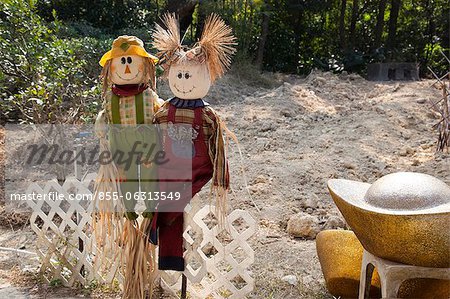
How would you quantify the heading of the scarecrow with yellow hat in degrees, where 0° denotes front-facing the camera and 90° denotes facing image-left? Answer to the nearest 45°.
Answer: approximately 0°

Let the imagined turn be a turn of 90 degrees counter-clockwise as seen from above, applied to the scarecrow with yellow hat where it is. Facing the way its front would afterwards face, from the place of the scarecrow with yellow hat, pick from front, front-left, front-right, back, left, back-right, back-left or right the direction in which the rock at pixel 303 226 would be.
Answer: front-left

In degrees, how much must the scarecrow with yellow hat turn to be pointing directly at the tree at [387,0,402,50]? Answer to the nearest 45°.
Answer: approximately 135° to its left

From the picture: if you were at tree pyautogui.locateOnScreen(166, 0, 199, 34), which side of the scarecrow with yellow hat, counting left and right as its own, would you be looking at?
back

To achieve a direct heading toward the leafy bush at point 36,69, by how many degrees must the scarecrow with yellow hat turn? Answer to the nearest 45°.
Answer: approximately 180°

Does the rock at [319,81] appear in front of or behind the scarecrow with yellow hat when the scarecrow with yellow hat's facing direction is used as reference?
behind
